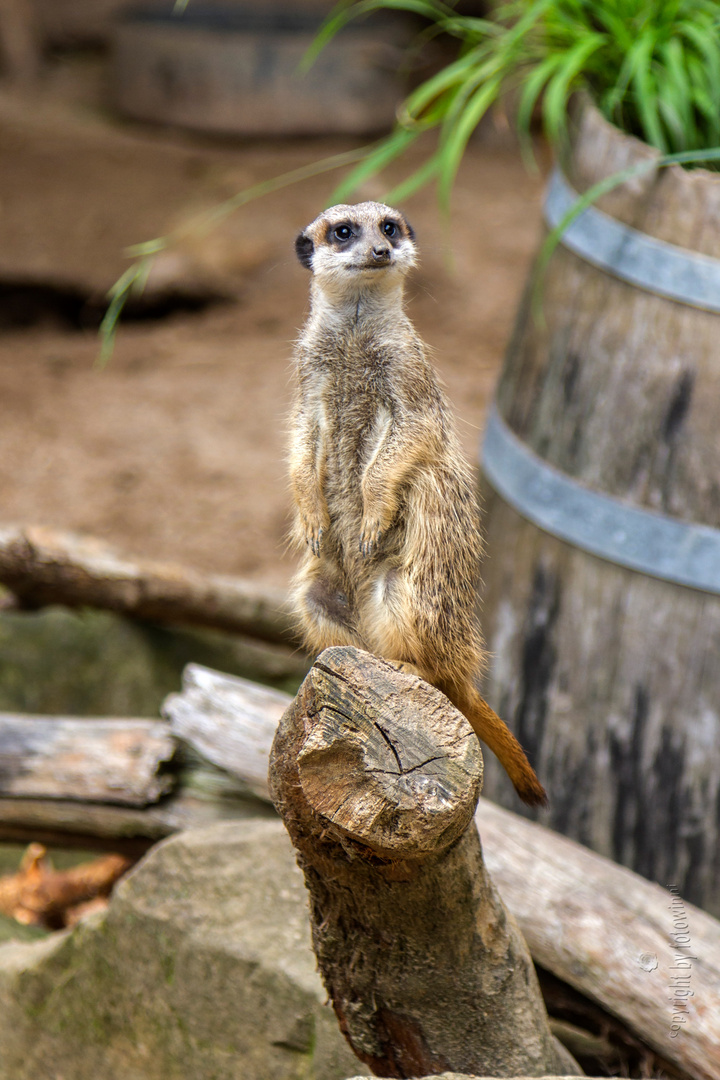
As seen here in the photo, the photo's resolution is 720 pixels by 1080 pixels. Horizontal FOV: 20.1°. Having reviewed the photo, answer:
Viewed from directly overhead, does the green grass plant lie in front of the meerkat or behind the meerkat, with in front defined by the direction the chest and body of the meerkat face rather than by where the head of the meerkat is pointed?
behind

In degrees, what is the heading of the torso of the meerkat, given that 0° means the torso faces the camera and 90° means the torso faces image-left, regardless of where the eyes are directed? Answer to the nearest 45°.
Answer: approximately 45°
